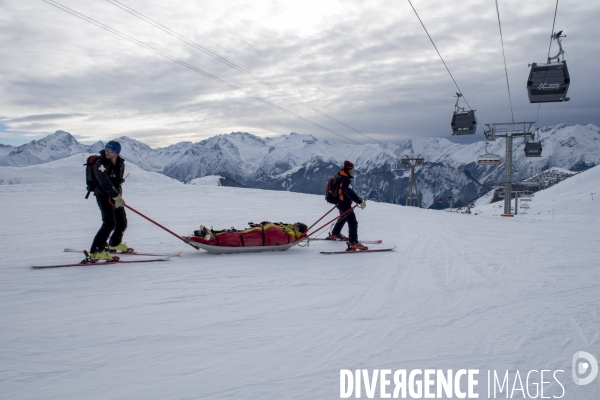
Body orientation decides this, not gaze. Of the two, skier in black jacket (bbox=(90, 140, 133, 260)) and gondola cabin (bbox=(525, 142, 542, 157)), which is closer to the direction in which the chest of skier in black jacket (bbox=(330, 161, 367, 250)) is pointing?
the gondola cabin

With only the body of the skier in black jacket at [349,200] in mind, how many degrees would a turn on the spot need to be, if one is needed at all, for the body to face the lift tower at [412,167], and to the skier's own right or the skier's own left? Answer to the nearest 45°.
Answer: approximately 90° to the skier's own left

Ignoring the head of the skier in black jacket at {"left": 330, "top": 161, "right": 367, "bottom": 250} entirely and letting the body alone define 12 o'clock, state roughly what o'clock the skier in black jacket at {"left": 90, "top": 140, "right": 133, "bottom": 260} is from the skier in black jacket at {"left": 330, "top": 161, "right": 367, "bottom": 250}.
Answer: the skier in black jacket at {"left": 90, "top": 140, "right": 133, "bottom": 260} is roughly at 5 o'clock from the skier in black jacket at {"left": 330, "top": 161, "right": 367, "bottom": 250}.

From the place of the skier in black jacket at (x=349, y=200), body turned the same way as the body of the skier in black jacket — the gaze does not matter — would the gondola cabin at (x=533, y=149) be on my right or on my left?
on my left

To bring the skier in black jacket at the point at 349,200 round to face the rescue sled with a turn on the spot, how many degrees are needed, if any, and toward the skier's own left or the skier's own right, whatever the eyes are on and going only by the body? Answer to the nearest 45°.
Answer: approximately 135° to the skier's own right

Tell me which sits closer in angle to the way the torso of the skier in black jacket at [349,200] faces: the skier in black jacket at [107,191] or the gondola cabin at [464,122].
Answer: the gondola cabin

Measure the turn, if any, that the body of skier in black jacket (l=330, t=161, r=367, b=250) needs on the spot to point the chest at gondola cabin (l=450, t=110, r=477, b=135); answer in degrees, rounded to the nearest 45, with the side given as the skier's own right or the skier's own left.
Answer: approximately 90° to the skier's own left

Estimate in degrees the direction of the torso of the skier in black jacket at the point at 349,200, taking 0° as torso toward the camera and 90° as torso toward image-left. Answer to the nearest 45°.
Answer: approximately 270°
